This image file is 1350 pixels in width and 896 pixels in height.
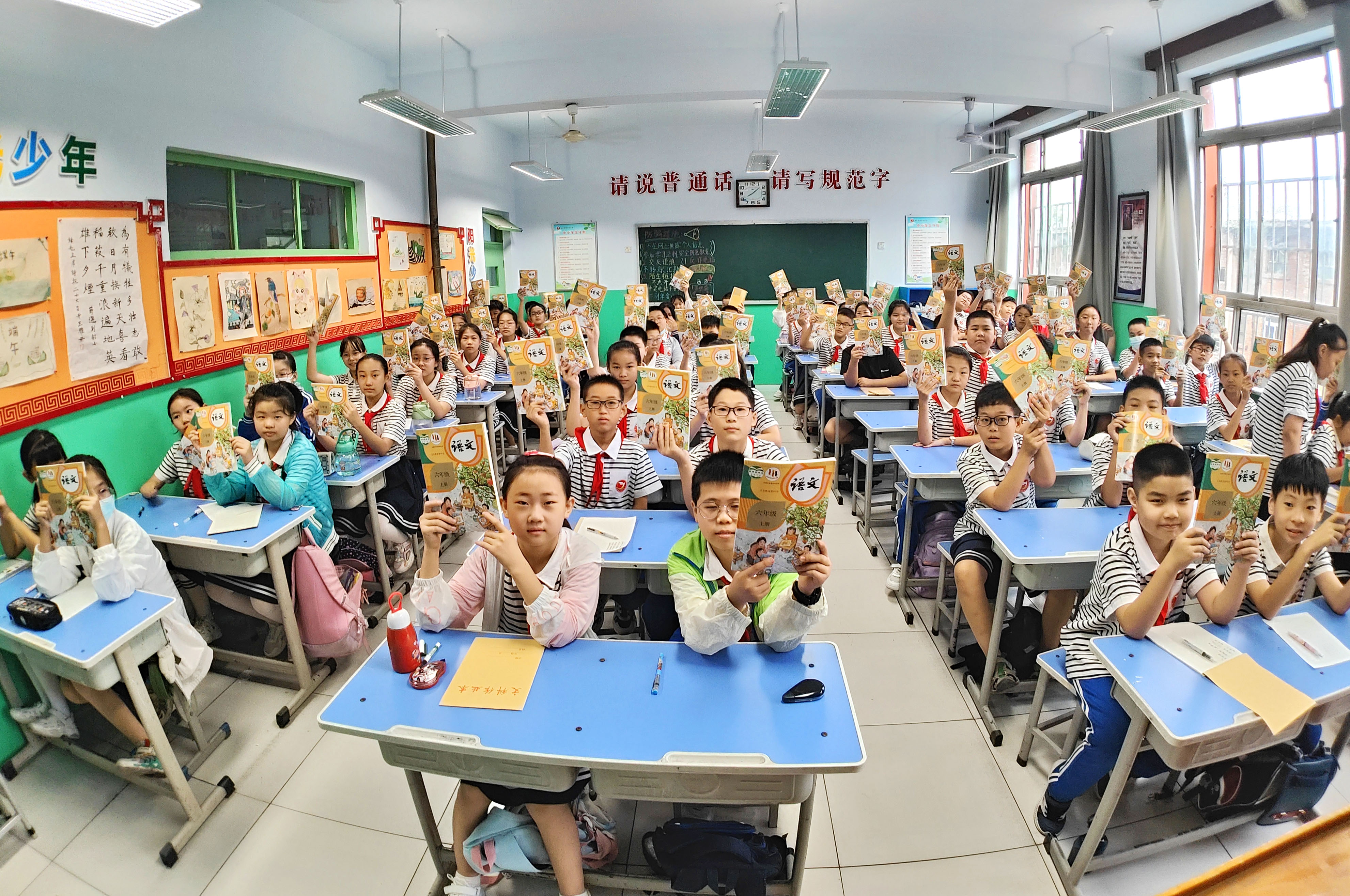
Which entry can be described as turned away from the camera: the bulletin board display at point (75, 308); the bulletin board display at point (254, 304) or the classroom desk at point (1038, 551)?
the classroom desk

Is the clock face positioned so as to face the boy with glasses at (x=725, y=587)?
yes

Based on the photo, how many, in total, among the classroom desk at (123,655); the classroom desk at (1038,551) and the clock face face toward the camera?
1

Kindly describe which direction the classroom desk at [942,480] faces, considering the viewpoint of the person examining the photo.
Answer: facing away from the viewer

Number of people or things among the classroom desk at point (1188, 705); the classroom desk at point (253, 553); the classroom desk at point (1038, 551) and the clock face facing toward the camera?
1

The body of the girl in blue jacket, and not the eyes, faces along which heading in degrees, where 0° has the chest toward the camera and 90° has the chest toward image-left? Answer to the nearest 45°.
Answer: approximately 45°

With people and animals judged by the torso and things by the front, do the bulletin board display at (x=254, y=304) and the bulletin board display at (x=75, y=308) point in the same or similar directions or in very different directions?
same or similar directions

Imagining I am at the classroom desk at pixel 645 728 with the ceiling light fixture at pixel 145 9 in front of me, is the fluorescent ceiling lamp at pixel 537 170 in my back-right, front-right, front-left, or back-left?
front-right

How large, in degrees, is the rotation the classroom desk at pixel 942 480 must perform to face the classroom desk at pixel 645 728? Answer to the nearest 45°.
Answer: approximately 180°

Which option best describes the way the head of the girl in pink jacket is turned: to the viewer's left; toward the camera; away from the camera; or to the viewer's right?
toward the camera

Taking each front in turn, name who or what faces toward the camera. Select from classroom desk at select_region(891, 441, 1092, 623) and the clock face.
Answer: the clock face

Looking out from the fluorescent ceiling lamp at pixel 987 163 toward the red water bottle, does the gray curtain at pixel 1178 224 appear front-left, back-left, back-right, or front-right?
front-left

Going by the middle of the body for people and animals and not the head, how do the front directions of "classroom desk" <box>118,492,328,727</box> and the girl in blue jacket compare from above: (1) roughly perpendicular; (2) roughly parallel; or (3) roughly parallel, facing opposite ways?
roughly parallel, facing opposite ways

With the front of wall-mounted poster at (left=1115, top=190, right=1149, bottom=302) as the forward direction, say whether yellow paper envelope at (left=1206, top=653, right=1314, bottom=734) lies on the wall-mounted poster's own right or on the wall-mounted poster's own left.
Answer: on the wall-mounted poster's own left

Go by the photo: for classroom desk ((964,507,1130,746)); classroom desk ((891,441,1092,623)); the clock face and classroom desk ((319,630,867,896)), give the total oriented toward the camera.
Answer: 1

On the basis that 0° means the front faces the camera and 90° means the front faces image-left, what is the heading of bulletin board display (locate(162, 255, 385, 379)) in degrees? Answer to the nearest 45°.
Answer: approximately 315°

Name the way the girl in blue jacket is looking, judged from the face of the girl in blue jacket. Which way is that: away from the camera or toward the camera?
toward the camera

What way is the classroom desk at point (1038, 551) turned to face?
away from the camera
